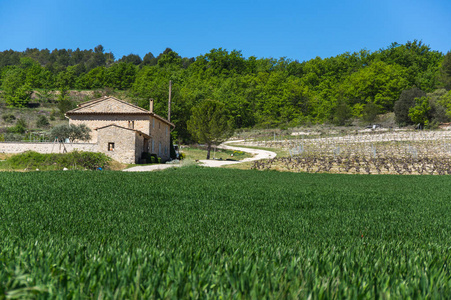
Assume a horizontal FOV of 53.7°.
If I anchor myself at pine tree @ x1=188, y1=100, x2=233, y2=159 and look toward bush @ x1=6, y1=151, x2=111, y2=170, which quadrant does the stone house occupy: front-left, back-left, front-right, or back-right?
front-right

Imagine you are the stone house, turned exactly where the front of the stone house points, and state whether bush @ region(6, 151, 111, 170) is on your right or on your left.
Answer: on your right

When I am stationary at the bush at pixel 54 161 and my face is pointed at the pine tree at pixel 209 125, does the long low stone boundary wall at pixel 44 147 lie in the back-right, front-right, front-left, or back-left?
front-left
